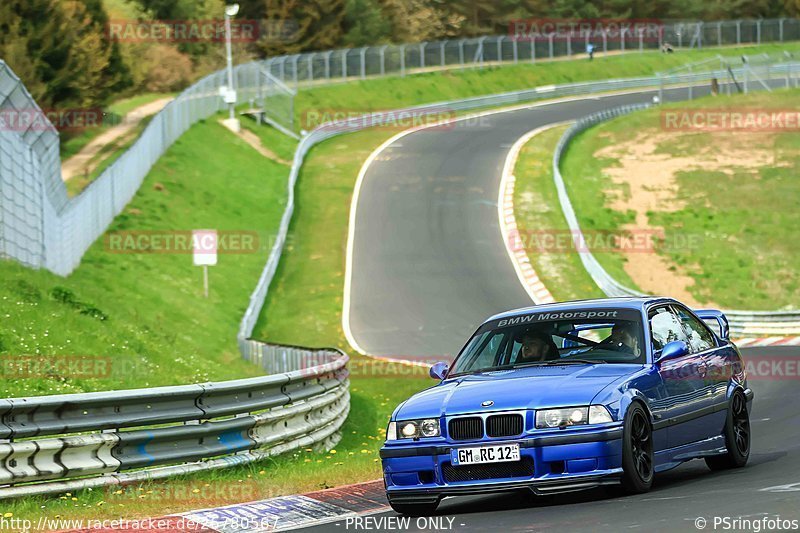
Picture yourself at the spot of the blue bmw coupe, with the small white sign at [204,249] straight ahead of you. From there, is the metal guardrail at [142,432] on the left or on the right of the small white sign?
left

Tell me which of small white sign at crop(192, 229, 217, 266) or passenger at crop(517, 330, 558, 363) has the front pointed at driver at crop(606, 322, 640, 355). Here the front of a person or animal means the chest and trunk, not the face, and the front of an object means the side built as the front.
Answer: the small white sign

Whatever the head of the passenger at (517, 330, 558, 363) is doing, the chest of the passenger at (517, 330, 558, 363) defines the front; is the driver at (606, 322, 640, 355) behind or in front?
behind

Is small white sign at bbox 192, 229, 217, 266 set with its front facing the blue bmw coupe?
yes

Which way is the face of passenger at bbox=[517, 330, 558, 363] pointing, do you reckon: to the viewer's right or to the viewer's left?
to the viewer's left

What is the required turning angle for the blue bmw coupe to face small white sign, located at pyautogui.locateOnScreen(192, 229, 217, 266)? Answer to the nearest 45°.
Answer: approximately 90° to its right

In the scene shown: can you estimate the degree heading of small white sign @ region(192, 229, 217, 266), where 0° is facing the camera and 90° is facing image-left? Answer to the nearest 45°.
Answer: approximately 0°

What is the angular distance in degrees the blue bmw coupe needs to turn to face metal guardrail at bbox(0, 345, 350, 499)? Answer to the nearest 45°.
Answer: approximately 45° to its right

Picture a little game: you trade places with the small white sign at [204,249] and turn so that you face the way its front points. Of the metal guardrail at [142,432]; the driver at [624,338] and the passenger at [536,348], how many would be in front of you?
3

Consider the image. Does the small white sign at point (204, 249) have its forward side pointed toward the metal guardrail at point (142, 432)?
yes
